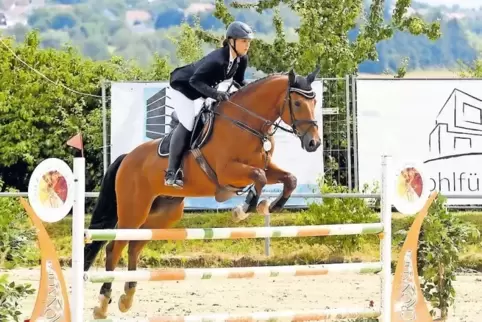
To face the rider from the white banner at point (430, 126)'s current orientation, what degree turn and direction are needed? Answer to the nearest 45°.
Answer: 0° — it already faces them

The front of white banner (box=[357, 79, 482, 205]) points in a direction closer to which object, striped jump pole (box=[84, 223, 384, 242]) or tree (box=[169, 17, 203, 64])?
the striped jump pole

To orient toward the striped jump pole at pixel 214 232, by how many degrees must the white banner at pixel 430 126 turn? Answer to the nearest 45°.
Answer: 0° — it already faces it

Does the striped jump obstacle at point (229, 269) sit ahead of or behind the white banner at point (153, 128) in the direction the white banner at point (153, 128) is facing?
ahead

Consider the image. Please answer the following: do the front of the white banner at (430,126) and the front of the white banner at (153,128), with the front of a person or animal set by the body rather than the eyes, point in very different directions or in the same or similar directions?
same or similar directions

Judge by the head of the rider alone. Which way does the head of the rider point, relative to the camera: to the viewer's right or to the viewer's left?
to the viewer's right

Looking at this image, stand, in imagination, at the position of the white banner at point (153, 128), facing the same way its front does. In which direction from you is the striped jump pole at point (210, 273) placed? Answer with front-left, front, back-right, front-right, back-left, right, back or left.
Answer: front

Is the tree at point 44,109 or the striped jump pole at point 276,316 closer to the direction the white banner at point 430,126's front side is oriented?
the striped jump pole

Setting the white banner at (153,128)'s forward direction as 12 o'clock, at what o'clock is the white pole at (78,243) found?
The white pole is roughly at 12 o'clock from the white banner.

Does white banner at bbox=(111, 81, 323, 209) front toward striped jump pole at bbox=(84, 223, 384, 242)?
yes

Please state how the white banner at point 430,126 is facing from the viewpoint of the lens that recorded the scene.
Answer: facing the viewer

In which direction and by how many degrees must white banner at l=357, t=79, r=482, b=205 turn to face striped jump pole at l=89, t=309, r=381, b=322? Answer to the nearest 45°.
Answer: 0° — it already faces it

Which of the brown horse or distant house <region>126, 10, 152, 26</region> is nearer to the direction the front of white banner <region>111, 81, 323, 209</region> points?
the brown horse

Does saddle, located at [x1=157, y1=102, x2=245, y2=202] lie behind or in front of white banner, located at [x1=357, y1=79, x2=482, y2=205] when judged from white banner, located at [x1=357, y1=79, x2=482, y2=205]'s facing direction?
in front

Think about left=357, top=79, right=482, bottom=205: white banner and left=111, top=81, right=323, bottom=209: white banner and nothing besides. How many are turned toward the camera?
2

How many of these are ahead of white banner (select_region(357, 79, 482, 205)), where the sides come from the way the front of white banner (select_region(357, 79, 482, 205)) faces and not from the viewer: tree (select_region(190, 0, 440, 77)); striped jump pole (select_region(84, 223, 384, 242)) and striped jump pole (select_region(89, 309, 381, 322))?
2
